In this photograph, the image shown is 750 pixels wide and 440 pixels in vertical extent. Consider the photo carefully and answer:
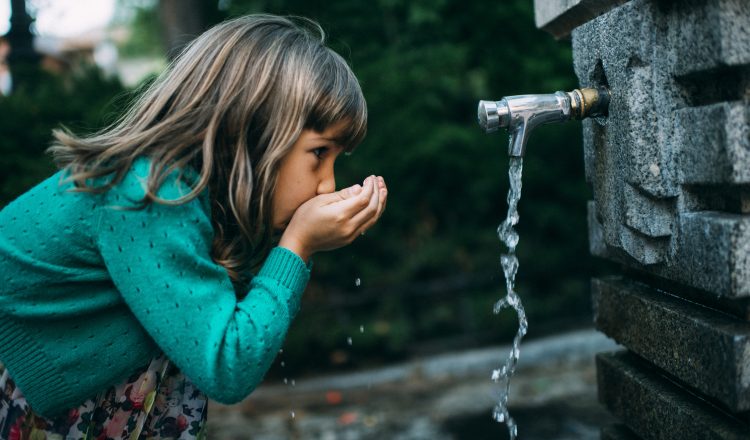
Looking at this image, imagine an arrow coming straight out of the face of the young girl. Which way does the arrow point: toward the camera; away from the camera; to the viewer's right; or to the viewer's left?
to the viewer's right

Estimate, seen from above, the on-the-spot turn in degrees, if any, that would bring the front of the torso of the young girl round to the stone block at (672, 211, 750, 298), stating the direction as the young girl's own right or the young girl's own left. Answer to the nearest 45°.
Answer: approximately 45° to the young girl's own right

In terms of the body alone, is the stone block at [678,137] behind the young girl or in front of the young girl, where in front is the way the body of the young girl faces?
in front

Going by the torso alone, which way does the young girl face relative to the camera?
to the viewer's right
